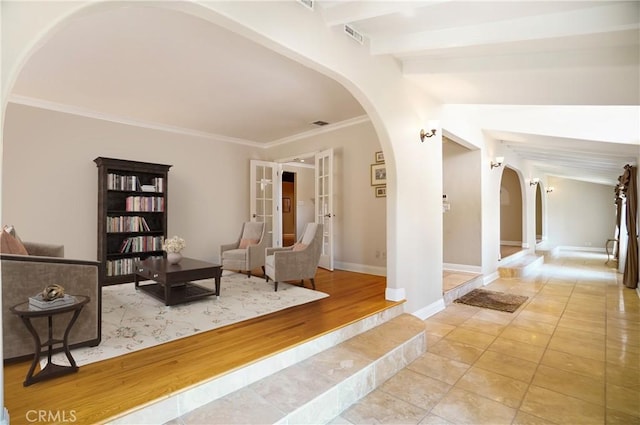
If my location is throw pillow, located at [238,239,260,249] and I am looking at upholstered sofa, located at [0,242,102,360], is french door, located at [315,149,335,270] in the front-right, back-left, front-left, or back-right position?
back-left

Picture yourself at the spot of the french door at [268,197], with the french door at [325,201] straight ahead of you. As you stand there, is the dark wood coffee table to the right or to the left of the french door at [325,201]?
right

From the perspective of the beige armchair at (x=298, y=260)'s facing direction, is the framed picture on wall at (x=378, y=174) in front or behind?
behind

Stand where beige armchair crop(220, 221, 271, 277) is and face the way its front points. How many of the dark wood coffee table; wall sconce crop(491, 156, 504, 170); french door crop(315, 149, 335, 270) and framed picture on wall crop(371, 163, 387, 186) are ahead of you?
1

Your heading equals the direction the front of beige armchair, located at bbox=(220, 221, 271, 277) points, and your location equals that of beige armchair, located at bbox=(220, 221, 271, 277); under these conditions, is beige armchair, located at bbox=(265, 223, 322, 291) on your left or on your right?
on your left

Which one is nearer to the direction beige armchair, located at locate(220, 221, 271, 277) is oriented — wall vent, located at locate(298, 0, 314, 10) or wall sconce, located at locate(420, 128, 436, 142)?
the wall vent

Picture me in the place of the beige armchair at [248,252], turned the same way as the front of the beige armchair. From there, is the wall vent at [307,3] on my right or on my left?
on my left

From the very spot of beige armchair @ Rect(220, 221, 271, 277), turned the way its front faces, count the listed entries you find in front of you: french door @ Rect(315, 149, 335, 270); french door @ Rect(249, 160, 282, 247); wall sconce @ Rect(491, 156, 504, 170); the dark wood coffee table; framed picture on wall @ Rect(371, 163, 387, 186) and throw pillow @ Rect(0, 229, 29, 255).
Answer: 2

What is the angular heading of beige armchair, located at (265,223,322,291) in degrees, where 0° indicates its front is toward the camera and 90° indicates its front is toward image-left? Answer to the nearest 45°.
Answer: approximately 90°

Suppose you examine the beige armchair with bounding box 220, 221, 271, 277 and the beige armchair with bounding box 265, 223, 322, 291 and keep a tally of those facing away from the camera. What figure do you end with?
0

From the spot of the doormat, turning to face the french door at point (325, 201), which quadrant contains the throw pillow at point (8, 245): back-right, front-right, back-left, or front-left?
front-left

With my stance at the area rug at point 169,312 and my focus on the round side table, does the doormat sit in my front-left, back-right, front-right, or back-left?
back-left

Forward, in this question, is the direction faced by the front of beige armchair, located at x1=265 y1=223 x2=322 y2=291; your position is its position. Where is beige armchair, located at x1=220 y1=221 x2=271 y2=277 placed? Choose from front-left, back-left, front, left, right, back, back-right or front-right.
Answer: front-right

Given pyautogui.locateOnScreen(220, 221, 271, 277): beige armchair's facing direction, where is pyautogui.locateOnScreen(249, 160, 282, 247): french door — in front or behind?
behind

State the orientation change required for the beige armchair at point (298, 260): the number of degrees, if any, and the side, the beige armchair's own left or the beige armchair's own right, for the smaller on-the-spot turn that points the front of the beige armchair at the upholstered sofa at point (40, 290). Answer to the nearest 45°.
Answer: approximately 45° to the beige armchair's own left
